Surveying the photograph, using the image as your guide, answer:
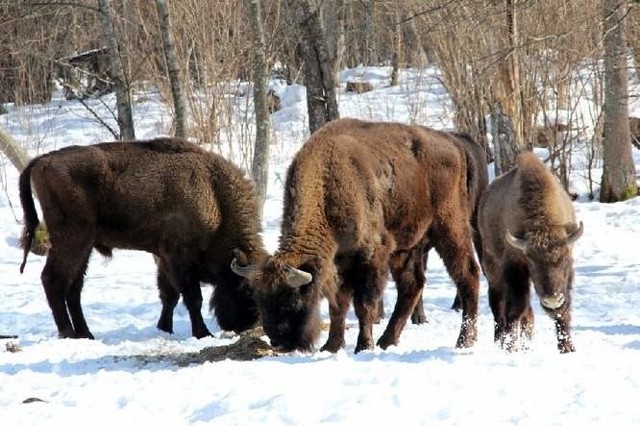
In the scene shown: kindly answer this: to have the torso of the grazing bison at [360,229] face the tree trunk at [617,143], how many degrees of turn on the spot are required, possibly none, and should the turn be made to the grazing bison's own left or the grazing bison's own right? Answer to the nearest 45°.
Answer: approximately 180°

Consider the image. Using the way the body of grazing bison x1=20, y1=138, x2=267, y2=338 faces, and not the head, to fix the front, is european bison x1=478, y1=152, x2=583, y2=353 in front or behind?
in front

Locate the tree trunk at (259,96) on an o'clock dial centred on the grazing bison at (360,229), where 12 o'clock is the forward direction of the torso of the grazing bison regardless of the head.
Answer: The tree trunk is roughly at 4 o'clock from the grazing bison.

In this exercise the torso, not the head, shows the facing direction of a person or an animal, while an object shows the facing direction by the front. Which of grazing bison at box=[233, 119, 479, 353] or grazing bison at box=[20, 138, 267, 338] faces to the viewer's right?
grazing bison at box=[20, 138, 267, 338]

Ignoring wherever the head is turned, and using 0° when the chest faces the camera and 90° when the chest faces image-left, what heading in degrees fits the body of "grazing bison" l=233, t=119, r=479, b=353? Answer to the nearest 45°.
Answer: approximately 45°

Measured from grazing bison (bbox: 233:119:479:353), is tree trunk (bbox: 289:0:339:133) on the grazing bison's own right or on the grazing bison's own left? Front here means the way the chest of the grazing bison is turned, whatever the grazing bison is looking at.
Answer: on the grazing bison's own right

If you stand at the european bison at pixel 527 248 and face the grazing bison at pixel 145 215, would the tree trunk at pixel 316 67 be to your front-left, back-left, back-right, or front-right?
front-right

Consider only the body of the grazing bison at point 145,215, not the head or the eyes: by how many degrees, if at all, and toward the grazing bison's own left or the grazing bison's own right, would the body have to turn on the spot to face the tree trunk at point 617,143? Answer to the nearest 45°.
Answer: approximately 45° to the grazing bison's own left

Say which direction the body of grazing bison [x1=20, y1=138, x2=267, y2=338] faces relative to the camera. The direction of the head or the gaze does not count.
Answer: to the viewer's right

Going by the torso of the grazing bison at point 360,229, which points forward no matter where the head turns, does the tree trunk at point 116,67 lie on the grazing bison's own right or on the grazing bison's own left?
on the grazing bison's own right

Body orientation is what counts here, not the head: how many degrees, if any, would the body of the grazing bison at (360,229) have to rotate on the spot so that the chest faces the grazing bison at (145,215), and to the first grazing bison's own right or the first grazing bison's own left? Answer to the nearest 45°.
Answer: approximately 90° to the first grazing bison's own right

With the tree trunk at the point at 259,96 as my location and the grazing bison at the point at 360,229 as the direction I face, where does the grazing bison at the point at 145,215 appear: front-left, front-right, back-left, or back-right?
front-right

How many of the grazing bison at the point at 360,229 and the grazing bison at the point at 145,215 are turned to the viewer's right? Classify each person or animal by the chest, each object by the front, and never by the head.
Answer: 1

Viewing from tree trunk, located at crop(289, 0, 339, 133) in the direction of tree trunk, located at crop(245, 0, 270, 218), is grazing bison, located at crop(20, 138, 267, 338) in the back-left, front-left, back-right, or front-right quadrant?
front-left
